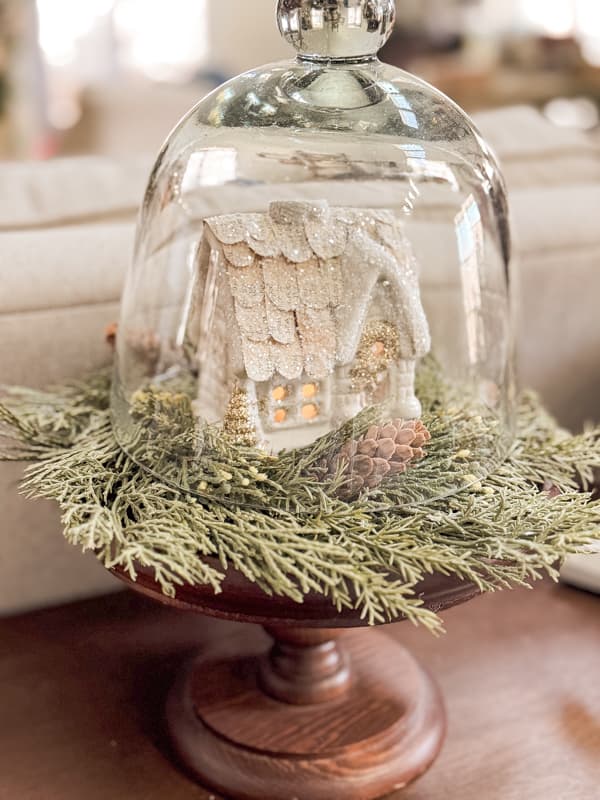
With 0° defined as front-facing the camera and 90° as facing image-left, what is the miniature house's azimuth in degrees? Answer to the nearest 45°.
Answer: approximately 315°
